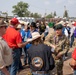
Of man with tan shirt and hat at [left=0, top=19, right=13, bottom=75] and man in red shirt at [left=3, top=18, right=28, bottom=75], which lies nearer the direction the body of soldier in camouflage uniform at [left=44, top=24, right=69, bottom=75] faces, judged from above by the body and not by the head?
the man with tan shirt and hat

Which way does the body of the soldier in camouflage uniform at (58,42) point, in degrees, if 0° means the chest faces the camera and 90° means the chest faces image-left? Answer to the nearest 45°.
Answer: approximately 45°

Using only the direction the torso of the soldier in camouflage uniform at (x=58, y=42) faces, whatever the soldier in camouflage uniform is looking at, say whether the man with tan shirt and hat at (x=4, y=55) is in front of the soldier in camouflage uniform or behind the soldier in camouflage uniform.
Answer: in front

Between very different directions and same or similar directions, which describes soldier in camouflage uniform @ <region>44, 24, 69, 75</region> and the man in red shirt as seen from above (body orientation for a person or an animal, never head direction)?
very different directions

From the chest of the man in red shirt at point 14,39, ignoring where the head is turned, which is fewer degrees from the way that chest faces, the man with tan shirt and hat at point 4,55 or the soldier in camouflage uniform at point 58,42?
the soldier in camouflage uniform

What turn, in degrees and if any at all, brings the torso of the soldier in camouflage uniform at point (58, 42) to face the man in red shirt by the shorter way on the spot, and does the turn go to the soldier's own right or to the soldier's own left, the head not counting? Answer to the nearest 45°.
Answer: approximately 45° to the soldier's own right

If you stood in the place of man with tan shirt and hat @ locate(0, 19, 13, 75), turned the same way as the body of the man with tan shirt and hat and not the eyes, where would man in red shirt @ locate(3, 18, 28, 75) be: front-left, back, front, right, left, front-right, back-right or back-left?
left

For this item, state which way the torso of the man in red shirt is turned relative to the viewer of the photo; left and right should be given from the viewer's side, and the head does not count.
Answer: facing away from the viewer and to the right of the viewer
